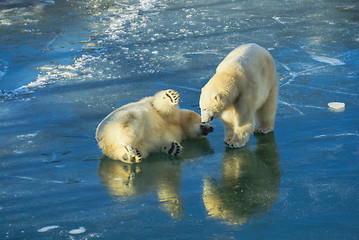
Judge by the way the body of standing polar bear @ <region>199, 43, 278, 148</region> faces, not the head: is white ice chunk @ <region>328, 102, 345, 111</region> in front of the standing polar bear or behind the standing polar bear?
behind

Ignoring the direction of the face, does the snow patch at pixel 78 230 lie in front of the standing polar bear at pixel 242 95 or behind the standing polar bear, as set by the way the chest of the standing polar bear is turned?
in front

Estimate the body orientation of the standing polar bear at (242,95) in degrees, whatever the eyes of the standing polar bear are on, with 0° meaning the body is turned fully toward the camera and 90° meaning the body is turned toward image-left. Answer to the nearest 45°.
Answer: approximately 45°

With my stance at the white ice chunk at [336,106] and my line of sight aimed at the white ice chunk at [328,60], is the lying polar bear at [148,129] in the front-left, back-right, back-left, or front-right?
back-left

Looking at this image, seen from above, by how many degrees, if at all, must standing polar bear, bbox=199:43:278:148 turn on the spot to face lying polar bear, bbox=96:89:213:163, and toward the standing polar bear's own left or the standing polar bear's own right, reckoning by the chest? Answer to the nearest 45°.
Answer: approximately 45° to the standing polar bear's own right

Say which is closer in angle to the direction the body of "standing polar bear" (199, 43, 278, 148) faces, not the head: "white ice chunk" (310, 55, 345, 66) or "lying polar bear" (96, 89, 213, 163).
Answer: the lying polar bear

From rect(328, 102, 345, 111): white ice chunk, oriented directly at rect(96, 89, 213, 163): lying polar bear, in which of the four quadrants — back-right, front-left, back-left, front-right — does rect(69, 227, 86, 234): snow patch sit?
front-left

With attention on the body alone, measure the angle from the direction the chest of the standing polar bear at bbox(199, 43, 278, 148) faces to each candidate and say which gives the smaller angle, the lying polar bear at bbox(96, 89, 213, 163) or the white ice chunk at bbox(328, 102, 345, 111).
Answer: the lying polar bear

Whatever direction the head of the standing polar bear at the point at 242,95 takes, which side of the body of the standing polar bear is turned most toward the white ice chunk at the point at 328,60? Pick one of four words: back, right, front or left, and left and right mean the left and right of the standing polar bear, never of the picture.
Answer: back

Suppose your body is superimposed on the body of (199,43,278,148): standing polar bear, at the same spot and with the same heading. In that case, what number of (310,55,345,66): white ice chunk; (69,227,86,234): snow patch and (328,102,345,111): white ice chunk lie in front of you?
1
